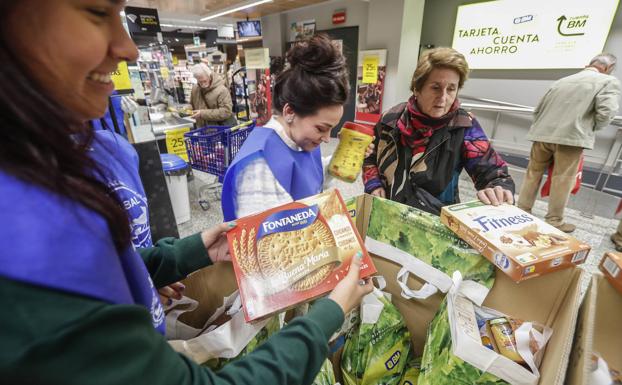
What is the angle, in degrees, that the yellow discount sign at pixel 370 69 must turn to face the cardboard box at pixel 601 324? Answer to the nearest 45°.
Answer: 0° — it already faces it

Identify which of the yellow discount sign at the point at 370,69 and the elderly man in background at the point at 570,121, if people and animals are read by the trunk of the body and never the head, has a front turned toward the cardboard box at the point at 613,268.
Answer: the yellow discount sign

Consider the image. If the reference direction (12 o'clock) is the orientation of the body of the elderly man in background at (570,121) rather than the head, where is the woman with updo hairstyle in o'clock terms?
The woman with updo hairstyle is roughly at 5 o'clock from the elderly man in background.

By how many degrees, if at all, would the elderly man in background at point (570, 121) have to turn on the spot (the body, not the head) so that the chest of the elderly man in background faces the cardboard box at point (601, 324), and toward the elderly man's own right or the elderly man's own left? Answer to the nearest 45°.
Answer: approximately 135° to the elderly man's own right

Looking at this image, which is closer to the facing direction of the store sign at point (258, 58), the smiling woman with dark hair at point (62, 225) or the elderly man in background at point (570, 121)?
the smiling woman with dark hair

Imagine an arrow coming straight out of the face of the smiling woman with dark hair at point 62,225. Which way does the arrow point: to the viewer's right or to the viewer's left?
to the viewer's right

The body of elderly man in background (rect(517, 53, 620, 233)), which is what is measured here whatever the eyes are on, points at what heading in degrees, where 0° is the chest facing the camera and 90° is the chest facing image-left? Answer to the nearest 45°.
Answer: approximately 225°

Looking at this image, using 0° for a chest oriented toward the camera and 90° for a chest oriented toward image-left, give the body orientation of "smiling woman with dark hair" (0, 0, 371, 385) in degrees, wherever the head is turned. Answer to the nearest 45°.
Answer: approximately 270°

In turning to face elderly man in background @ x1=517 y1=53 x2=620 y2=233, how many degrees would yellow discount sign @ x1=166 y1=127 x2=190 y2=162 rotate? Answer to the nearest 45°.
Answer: approximately 45° to its left
